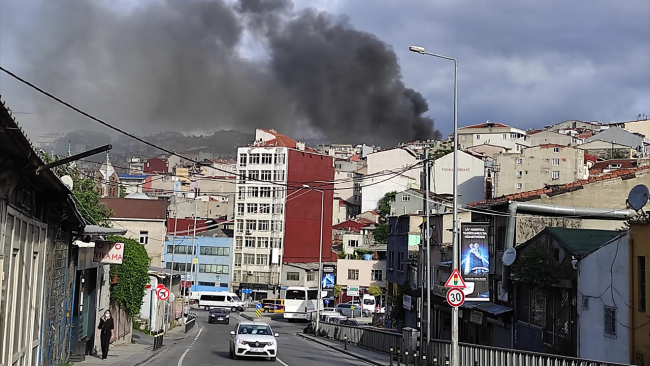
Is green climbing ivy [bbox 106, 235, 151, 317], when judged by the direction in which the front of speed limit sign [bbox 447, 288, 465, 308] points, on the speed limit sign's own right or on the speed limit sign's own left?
on the speed limit sign's own right

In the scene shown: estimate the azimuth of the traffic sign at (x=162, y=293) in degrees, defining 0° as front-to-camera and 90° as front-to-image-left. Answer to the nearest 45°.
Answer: approximately 0°

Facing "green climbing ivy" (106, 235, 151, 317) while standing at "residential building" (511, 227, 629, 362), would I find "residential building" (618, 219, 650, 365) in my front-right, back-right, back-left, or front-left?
back-left

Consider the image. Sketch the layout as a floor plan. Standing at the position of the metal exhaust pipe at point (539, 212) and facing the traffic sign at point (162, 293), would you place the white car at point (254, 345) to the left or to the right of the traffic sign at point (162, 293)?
left

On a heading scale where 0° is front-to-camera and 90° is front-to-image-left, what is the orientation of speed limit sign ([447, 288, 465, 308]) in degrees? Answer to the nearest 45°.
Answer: approximately 0°

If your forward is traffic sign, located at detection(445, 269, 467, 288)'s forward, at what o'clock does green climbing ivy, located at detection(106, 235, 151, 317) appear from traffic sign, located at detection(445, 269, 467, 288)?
The green climbing ivy is roughly at 4 o'clock from the traffic sign.

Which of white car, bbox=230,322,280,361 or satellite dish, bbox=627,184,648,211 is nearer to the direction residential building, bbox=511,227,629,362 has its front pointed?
the white car
